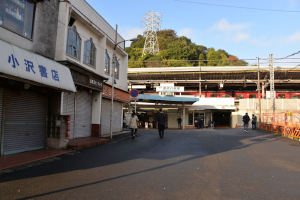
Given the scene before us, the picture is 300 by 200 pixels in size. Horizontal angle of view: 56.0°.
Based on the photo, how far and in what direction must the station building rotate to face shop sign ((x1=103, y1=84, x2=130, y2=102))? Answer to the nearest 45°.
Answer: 0° — it already faces it

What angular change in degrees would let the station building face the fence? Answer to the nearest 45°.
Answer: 0° — it already faces it

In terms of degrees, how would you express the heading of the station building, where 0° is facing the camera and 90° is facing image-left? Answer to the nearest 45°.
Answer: approximately 0°
